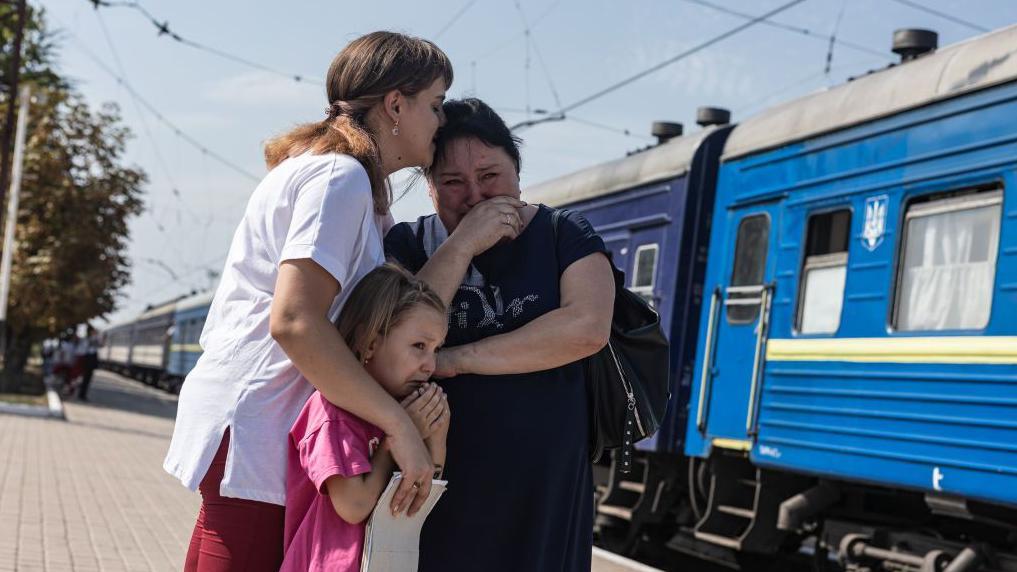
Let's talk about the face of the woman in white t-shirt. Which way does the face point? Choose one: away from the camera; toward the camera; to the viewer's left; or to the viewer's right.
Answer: to the viewer's right

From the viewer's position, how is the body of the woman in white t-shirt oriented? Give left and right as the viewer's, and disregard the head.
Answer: facing to the right of the viewer

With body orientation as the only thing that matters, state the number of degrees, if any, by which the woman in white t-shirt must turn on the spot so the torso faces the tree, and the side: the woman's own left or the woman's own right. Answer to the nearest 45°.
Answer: approximately 90° to the woman's own left

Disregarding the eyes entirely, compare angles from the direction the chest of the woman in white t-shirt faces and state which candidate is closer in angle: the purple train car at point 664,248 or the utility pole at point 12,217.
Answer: the purple train car

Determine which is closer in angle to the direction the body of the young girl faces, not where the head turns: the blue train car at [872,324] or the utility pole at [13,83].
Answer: the blue train car

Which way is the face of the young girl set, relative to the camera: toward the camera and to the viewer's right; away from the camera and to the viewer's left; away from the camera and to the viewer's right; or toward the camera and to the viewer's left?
toward the camera and to the viewer's right

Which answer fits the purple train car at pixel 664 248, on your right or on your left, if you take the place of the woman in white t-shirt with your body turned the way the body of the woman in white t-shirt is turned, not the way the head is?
on your left

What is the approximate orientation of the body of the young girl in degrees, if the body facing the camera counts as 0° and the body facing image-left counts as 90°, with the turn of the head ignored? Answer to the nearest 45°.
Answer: approximately 270°

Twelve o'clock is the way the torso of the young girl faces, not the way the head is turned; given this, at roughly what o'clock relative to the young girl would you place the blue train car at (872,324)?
The blue train car is roughly at 10 o'clock from the young girl.

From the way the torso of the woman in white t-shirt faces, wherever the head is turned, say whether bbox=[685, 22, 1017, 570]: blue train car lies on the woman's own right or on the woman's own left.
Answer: on the woman's own left
